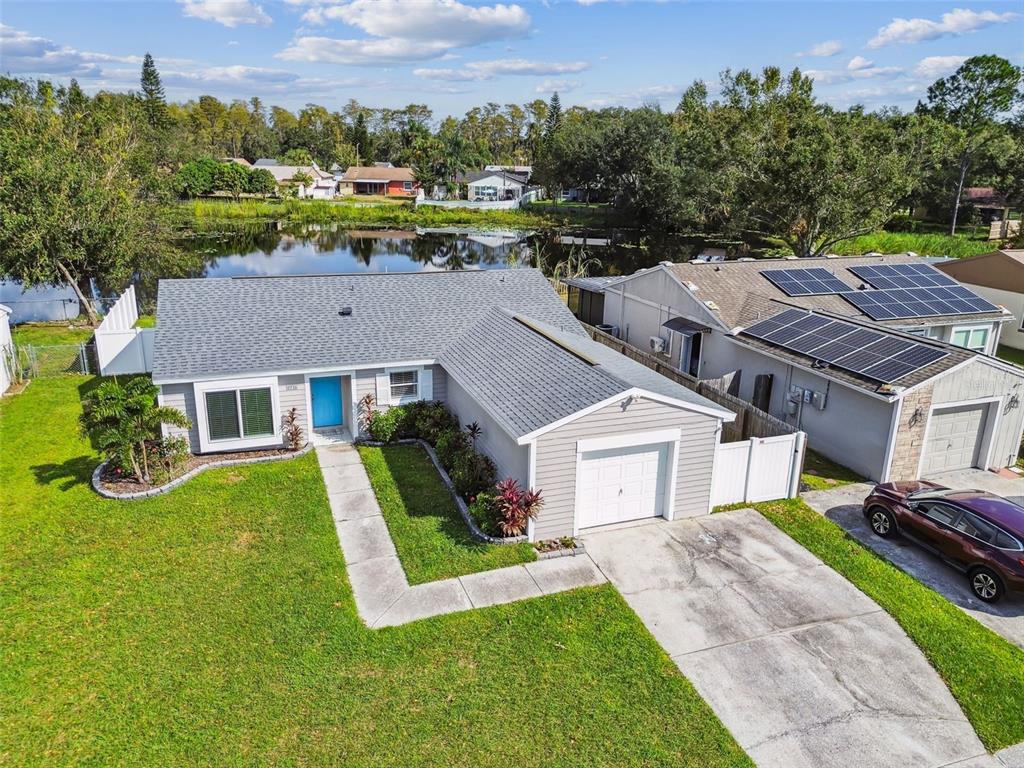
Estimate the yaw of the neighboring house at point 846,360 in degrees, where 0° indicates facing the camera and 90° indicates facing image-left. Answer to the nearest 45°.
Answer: approximately 315°

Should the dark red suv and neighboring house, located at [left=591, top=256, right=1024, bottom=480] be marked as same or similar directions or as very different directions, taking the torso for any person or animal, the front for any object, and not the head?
very different directions

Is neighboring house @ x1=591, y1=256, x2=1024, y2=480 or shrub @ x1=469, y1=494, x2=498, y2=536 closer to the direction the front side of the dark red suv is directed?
the neighboring house

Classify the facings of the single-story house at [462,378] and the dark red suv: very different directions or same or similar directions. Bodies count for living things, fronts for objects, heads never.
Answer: very different directions

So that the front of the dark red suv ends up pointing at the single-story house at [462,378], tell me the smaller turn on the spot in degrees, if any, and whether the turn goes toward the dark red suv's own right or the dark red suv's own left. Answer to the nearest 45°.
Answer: approximately 45° to the dark red suv's own left

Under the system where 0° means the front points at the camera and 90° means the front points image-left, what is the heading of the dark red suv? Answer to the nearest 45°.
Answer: approximately 135°

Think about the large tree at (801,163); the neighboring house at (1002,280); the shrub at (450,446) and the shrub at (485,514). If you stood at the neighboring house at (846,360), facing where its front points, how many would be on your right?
2

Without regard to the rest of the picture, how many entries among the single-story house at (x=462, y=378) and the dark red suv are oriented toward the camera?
1

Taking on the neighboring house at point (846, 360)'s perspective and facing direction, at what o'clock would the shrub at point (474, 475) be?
The shrub is roughly at 3 o'clock from the neighboring house.

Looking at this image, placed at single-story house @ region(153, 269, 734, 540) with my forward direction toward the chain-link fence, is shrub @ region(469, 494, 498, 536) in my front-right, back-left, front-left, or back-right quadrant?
back-left

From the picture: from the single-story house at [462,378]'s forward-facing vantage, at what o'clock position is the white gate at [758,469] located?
The white gate is roughly at 10 o'clock from the single-story house.

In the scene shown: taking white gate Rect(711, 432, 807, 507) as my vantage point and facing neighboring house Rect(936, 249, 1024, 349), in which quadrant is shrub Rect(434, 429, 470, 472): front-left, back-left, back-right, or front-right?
back-left
